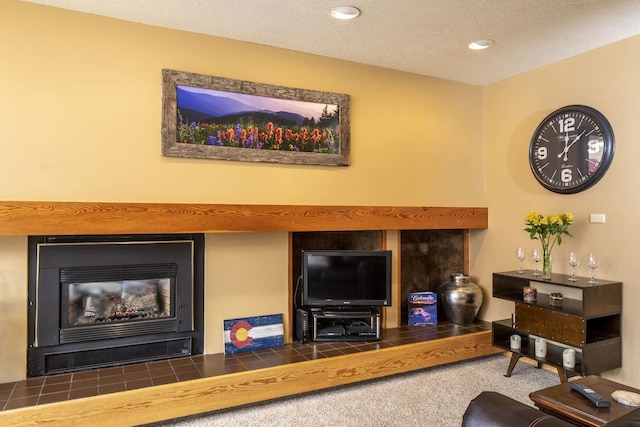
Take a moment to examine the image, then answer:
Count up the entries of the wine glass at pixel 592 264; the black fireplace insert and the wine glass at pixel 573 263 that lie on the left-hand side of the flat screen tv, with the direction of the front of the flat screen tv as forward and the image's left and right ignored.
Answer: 2

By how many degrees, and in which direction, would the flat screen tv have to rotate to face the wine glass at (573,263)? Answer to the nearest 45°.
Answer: approximately 90° to its left

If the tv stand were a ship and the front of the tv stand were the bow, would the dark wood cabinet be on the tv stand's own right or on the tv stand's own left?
on the tv stand's own left

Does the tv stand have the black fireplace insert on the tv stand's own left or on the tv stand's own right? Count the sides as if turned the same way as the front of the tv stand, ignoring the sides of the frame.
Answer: on the tv stand's own right

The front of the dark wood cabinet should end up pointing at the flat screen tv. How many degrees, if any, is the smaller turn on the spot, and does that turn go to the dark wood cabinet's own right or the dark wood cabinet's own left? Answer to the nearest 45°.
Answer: approximately 45° to the dark wood cabinet's own right

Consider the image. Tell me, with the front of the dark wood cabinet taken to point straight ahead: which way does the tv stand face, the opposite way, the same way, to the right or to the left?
to the left

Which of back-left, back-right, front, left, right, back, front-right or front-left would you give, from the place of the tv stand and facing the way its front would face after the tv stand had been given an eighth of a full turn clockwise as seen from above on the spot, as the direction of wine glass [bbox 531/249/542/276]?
back-left

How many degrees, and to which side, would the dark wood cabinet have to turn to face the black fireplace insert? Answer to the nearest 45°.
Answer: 0° — it already faces it

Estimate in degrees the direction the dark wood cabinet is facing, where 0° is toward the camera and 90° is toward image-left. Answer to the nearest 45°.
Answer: approximately 45°
